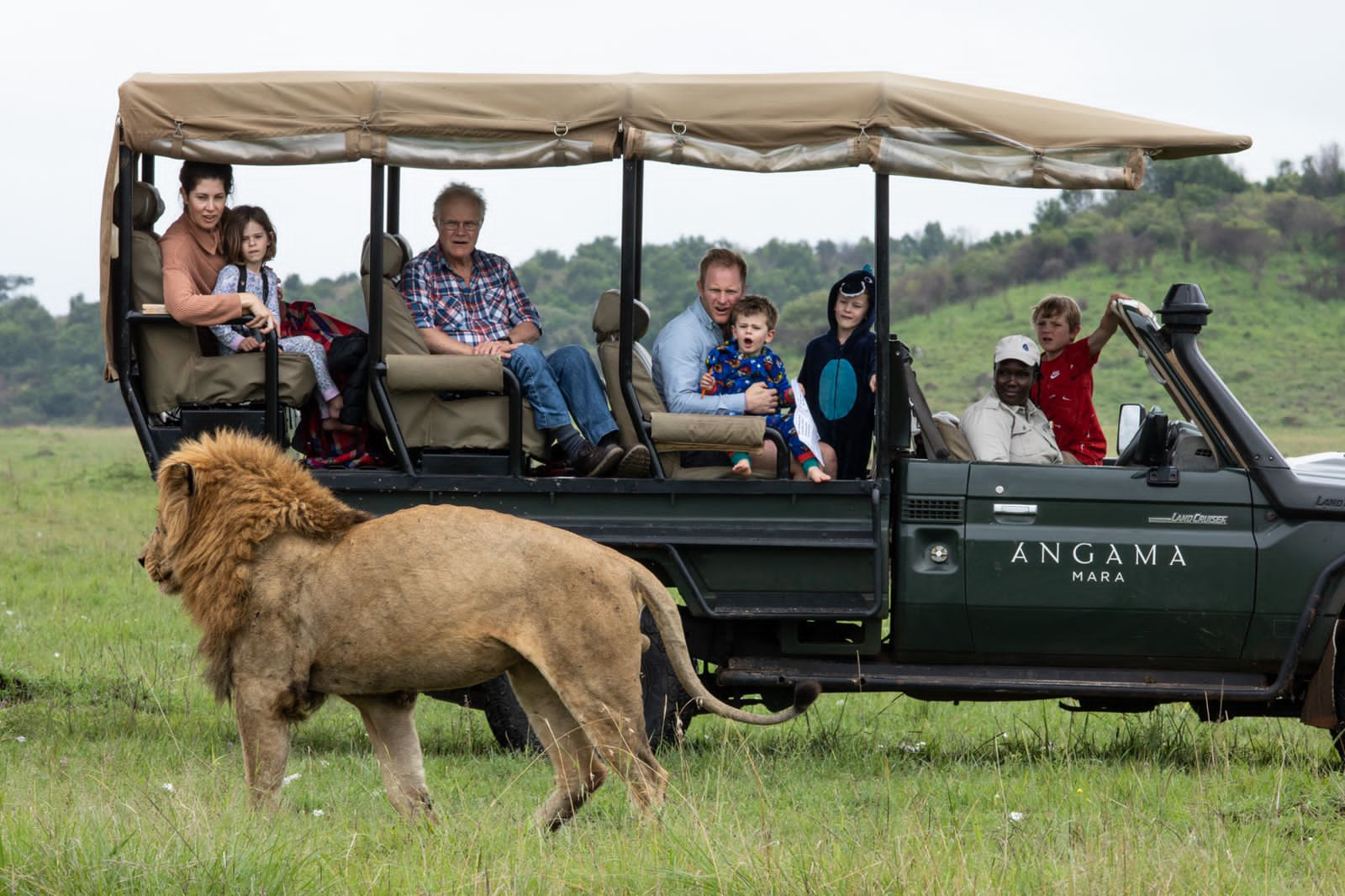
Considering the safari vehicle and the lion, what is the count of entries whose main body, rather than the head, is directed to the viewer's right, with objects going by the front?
1

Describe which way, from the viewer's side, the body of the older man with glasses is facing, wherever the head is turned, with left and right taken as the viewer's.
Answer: facing the viewer and to the right of the viewer

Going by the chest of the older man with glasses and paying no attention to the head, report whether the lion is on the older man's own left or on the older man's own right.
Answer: on the older man's own right

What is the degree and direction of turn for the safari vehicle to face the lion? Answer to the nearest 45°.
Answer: approximately 135° to its right

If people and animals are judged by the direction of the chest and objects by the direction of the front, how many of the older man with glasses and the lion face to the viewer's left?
1

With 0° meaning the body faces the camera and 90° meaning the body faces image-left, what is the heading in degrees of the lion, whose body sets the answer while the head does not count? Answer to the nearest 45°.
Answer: approximately 90°

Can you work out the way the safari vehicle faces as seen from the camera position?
facing to the right of the viewer

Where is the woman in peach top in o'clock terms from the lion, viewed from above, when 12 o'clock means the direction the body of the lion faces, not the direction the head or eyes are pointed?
The woman in peach top is roughly at 2 o'clock from the lion.
